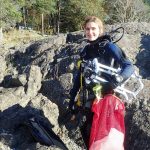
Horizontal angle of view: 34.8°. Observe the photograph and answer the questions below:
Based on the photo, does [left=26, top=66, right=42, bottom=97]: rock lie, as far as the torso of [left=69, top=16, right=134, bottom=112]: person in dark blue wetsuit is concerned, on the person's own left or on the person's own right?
on the person's own right

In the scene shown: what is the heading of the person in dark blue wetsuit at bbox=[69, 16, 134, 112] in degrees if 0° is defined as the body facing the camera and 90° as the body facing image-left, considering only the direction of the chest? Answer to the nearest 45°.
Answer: approximately 45°
